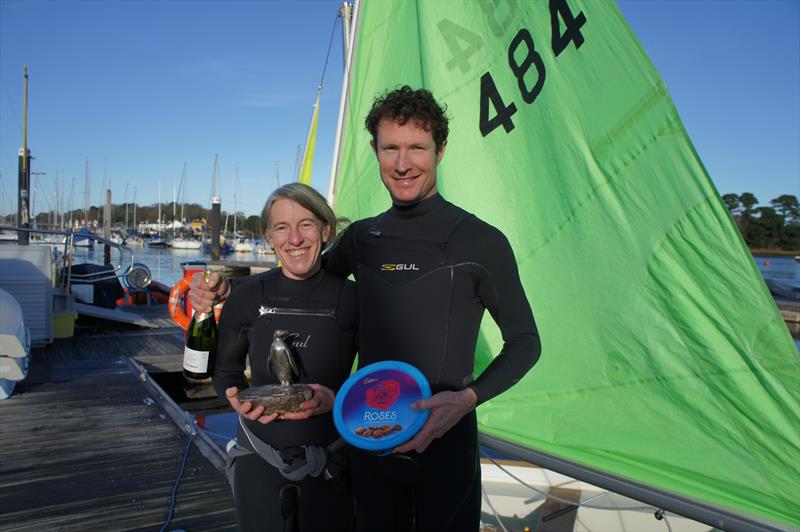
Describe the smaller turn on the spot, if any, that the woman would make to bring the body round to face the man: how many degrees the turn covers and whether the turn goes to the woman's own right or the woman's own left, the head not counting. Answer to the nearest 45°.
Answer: approximately 45° to the woman's own left

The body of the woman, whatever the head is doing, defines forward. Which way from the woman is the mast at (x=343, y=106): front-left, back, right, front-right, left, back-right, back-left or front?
back

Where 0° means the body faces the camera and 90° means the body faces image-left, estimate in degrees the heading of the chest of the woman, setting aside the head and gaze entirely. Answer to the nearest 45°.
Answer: approximately 0°

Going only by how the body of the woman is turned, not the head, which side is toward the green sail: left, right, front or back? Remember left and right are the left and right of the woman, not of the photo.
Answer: left
